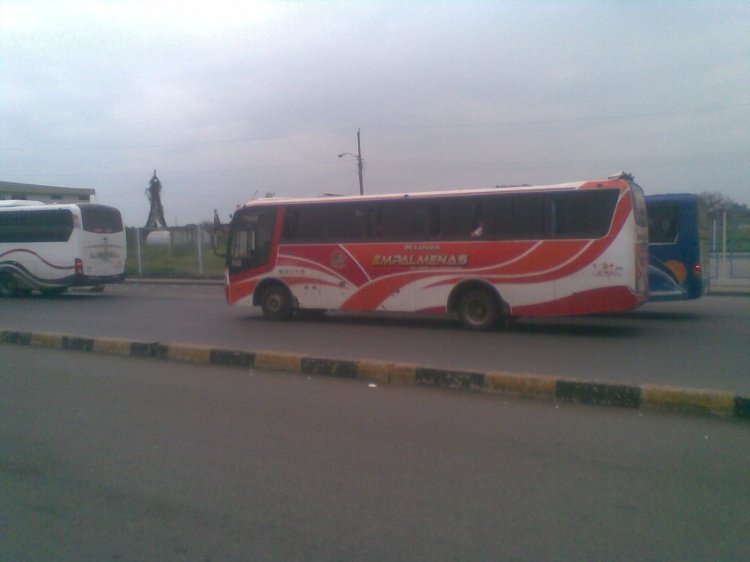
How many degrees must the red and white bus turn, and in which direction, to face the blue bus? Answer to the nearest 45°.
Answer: approximately 135° to its right

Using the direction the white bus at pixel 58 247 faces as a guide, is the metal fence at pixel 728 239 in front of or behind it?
behind

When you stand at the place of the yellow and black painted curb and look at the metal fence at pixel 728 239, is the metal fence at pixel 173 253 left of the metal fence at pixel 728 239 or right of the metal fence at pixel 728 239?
left

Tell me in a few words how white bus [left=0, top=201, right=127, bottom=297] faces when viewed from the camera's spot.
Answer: facing away from the viewer and to the left of the viewer

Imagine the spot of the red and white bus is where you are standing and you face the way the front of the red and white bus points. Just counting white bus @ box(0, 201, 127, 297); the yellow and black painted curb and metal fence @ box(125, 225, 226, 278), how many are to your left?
1

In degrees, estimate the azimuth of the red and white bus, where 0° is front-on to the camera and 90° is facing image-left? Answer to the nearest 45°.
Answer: approximately 90°

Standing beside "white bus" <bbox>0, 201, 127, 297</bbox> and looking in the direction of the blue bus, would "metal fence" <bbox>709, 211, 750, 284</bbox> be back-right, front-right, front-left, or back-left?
front-left

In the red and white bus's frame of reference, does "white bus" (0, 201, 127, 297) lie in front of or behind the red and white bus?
in front

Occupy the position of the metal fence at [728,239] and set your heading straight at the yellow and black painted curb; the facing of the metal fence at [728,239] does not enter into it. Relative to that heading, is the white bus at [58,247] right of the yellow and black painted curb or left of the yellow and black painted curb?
right

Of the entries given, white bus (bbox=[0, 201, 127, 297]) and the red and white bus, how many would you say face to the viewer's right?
0

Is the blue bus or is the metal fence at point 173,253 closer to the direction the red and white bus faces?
the metal fence

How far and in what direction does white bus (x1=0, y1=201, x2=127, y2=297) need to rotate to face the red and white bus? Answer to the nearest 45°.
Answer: approximately 180°
